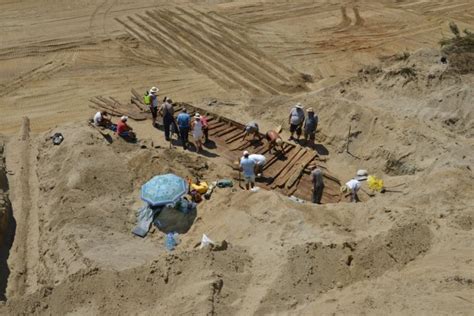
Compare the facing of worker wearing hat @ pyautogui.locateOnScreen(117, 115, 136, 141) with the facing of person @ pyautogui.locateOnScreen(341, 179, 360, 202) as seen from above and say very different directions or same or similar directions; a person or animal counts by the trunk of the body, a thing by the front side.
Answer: very different directions

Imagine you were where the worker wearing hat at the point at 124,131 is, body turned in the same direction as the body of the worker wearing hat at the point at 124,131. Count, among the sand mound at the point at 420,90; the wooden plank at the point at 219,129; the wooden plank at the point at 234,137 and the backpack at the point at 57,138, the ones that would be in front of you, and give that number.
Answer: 3

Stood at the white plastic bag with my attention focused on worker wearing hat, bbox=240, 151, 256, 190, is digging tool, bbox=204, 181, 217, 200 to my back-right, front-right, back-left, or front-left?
front-left

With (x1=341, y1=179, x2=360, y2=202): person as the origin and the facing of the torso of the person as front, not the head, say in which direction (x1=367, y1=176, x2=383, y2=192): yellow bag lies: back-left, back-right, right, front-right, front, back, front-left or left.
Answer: back-right

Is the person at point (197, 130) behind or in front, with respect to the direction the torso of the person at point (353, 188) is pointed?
in front

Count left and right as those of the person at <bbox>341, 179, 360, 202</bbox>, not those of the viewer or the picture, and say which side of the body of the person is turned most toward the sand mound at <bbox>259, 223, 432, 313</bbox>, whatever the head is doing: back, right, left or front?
left

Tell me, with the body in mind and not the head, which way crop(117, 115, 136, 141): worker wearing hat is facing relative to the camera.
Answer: to the viewer's right

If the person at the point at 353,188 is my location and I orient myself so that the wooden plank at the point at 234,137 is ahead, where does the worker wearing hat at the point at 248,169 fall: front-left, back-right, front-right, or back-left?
front-left

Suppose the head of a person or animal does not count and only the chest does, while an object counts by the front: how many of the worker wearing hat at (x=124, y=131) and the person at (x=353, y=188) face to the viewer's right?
1

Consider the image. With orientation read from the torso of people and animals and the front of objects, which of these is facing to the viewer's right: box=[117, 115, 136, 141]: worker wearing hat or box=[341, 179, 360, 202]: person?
the worker wearing hat

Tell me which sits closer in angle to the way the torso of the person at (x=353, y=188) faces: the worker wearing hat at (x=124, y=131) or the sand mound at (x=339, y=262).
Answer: the worker wearing hat

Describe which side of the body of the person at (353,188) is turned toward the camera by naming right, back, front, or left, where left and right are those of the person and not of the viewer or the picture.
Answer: left

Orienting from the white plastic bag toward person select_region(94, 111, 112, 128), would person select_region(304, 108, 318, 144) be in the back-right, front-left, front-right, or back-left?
front-right

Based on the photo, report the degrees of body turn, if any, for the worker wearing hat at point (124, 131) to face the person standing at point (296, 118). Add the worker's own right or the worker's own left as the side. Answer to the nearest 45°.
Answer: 0° — they already face them
